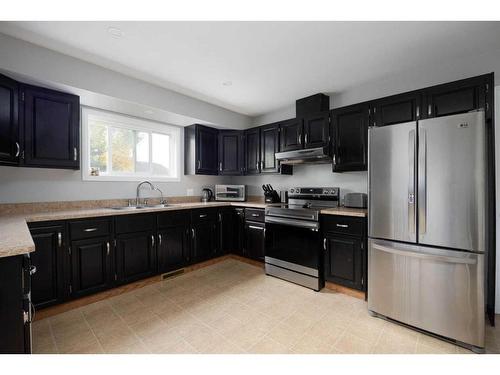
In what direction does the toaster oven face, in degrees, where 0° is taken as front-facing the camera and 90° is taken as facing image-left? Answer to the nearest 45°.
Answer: approximately 0°

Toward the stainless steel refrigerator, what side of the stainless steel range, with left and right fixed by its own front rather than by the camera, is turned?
left

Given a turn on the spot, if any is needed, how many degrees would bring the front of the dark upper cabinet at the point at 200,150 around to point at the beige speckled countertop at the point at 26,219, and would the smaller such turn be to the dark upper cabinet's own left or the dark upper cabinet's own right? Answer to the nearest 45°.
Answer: approximately 90° to the dark upper cabinet's own right
